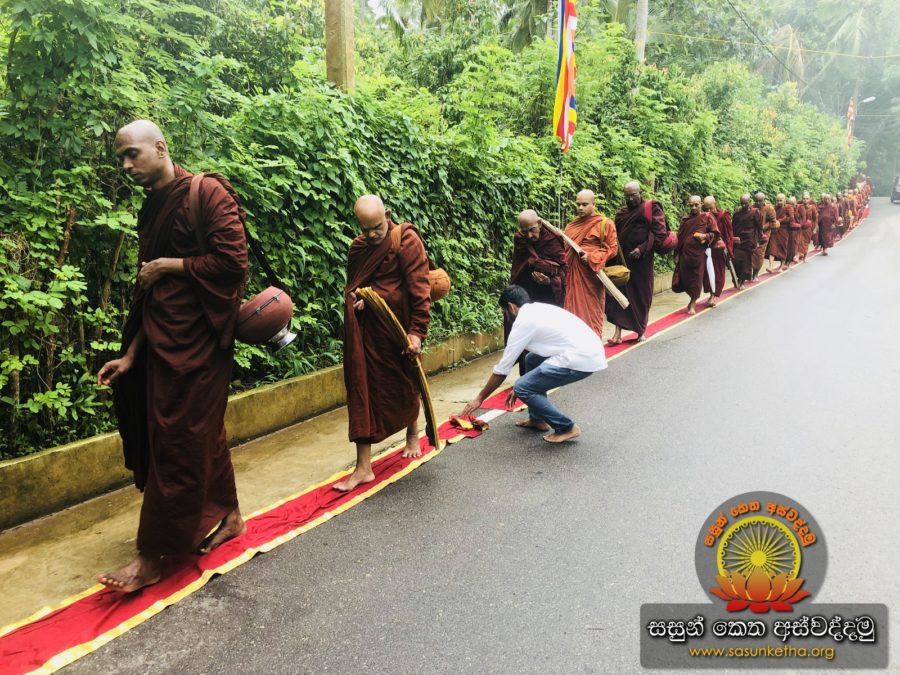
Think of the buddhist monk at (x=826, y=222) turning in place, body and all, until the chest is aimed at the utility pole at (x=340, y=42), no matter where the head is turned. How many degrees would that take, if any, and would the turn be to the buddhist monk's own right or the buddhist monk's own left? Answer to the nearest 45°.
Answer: approximately 45° to the buddhist monk's own left

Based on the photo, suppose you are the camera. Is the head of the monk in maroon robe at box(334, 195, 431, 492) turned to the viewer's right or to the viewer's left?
to the viewer's left

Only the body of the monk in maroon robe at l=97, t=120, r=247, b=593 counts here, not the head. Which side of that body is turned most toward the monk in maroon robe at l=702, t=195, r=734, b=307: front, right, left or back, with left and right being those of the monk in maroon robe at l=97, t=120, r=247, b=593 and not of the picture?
back

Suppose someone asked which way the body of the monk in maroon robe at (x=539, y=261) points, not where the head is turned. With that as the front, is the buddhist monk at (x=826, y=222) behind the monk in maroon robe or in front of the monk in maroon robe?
behind

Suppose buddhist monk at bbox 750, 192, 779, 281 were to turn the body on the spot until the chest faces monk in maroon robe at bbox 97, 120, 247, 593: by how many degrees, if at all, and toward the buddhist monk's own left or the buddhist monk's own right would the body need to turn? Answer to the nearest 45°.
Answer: approximately 45° to the buddhist monk's own left

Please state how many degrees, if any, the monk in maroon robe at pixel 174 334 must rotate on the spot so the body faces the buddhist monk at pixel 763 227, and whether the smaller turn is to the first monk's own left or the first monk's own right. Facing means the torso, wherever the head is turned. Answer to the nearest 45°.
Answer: approximately 180°

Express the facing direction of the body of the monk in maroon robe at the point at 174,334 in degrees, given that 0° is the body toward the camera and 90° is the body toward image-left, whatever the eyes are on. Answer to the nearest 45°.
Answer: approximately 45°

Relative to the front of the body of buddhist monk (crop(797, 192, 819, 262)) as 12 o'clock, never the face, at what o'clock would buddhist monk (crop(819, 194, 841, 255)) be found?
buddhist monk (crop(819, 194, 841, 255)) is roughly at 5 o'clock from buddhist monk (crop(797, 192, 819, 262)).

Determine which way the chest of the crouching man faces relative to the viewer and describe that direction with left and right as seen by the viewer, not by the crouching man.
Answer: facing to the left of the viewer
